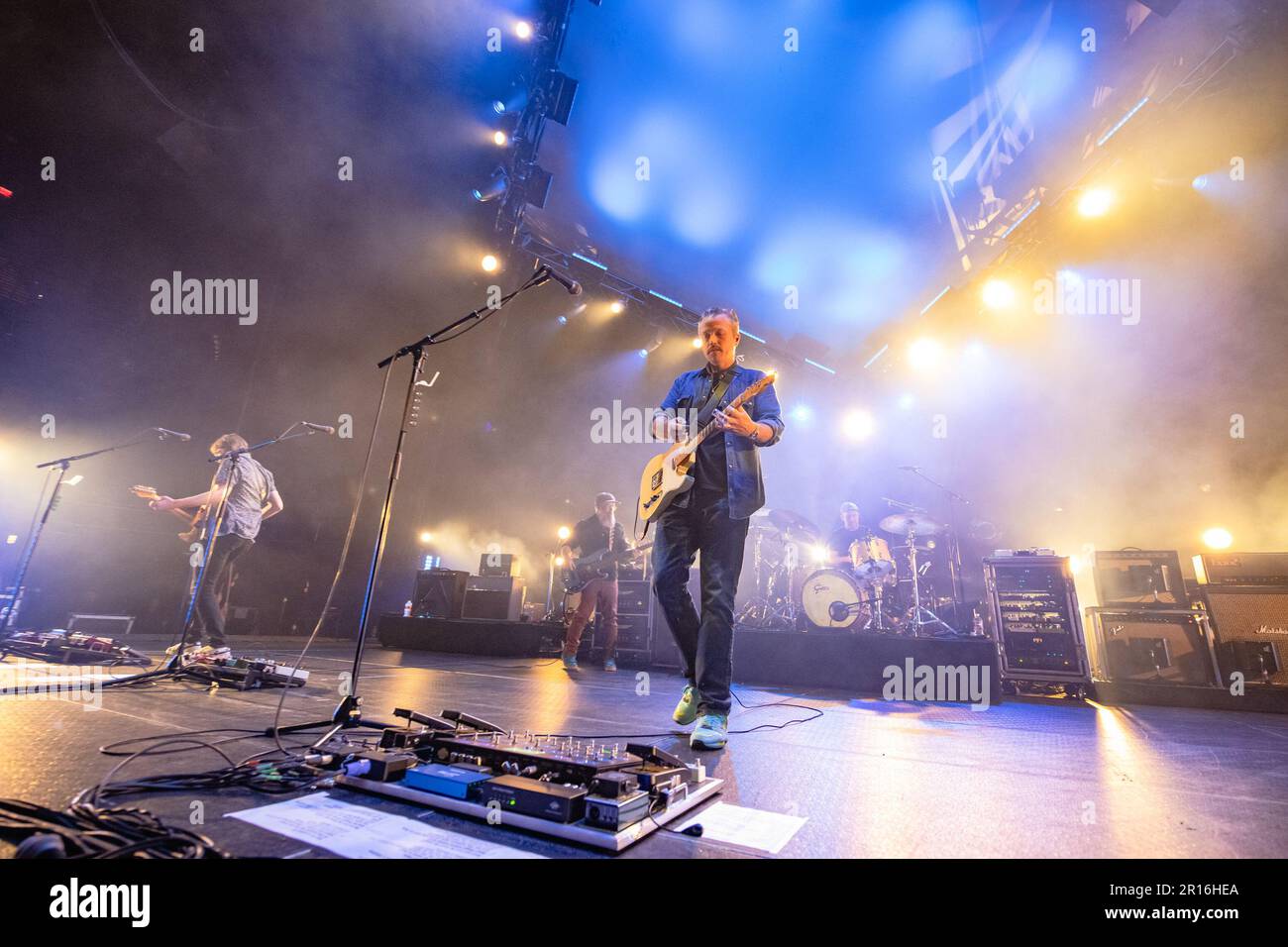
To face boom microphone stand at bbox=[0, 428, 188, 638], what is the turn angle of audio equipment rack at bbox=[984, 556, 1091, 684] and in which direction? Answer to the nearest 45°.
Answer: approximately 45° to its right

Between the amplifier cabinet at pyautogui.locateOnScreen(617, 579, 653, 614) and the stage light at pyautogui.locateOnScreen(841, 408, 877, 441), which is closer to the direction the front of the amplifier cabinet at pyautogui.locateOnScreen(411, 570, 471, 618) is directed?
the amplifier cabinet

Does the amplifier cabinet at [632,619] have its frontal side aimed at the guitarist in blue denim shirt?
yes
